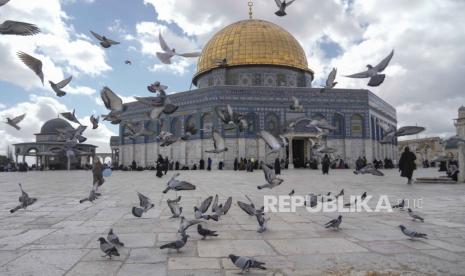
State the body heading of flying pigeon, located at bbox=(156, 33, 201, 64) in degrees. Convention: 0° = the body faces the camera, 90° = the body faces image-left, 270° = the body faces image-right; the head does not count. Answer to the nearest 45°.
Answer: approximately 225°

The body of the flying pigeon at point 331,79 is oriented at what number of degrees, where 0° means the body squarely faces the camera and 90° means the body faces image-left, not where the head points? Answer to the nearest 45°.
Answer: approximately 90°

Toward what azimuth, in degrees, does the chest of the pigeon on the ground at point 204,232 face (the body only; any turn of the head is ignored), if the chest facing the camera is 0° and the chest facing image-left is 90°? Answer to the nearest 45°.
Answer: approximately 90°

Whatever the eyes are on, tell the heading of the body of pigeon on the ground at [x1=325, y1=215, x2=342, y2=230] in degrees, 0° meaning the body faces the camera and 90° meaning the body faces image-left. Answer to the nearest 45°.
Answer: approximately 270°

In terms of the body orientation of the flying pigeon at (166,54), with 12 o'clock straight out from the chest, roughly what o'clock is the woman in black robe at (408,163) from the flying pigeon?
The woman in black robe is roughly at 12 o'clock from the flying pigeon.
